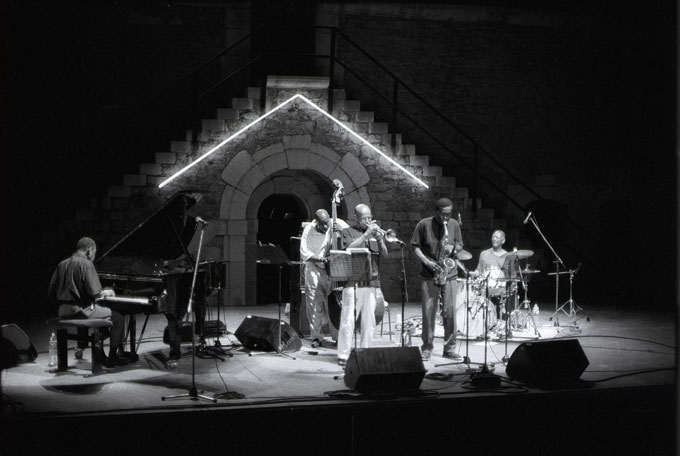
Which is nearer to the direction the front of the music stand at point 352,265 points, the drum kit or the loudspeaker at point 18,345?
the drum kit

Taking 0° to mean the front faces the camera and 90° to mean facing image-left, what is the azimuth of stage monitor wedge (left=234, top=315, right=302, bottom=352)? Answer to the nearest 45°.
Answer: approximately 225°

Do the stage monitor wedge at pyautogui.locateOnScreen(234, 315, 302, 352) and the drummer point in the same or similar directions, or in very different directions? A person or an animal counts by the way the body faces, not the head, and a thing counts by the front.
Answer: very different directions

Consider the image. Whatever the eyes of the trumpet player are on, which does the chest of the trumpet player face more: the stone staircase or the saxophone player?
the saxophone player

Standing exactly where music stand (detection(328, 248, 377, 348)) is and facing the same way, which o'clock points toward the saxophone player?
The saxophone player is roughly at 2 o'clock from the music stand.

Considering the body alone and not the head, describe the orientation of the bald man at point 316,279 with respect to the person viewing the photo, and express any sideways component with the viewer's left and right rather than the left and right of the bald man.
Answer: facing the viewer and to the right of the viewer

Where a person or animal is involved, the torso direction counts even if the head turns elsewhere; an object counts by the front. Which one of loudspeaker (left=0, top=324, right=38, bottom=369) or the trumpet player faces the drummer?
the loudspeaker

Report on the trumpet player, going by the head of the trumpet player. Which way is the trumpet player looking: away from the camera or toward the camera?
toward the camera

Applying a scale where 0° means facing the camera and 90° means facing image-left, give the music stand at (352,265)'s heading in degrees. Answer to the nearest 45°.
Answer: approximately 180°

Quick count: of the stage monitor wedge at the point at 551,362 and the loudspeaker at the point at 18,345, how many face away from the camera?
1

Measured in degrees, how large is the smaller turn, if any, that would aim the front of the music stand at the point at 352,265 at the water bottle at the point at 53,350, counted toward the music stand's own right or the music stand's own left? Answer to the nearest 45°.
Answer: approximately 90° to the music stand's own left

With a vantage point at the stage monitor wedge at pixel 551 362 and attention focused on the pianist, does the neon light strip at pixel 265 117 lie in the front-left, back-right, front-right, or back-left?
front-right

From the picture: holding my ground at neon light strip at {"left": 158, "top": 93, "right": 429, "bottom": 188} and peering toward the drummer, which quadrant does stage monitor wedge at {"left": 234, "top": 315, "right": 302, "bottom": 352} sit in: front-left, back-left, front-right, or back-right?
front-right

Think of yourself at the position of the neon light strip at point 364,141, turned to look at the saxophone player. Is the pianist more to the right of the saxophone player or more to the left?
right

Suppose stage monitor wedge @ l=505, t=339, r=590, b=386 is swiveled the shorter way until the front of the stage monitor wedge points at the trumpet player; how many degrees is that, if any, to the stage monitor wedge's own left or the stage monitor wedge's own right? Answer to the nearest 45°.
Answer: approximately 90° to the stage monitor wedge's own left
